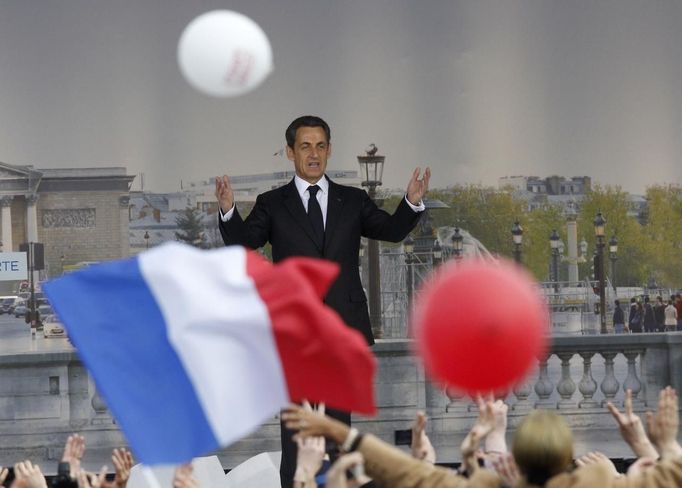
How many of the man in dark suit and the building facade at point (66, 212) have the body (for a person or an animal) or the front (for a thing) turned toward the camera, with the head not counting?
2

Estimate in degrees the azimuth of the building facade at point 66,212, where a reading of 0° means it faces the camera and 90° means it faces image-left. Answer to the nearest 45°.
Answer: approximately 0°

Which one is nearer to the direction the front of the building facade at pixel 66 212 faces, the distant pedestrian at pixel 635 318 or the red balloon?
the red balloon

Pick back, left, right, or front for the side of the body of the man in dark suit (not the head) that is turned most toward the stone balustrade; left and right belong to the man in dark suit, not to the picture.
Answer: back

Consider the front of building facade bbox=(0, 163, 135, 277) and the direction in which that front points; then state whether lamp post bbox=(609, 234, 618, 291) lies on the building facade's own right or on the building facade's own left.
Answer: on the building facade's own left

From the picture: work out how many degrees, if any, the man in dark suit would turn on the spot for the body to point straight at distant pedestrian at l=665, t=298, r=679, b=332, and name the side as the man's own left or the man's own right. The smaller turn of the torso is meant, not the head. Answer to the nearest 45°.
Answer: approximately 135° to the man's own left

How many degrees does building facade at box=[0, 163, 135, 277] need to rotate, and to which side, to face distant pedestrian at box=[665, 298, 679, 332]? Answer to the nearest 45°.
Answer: approximately 90° to its left
